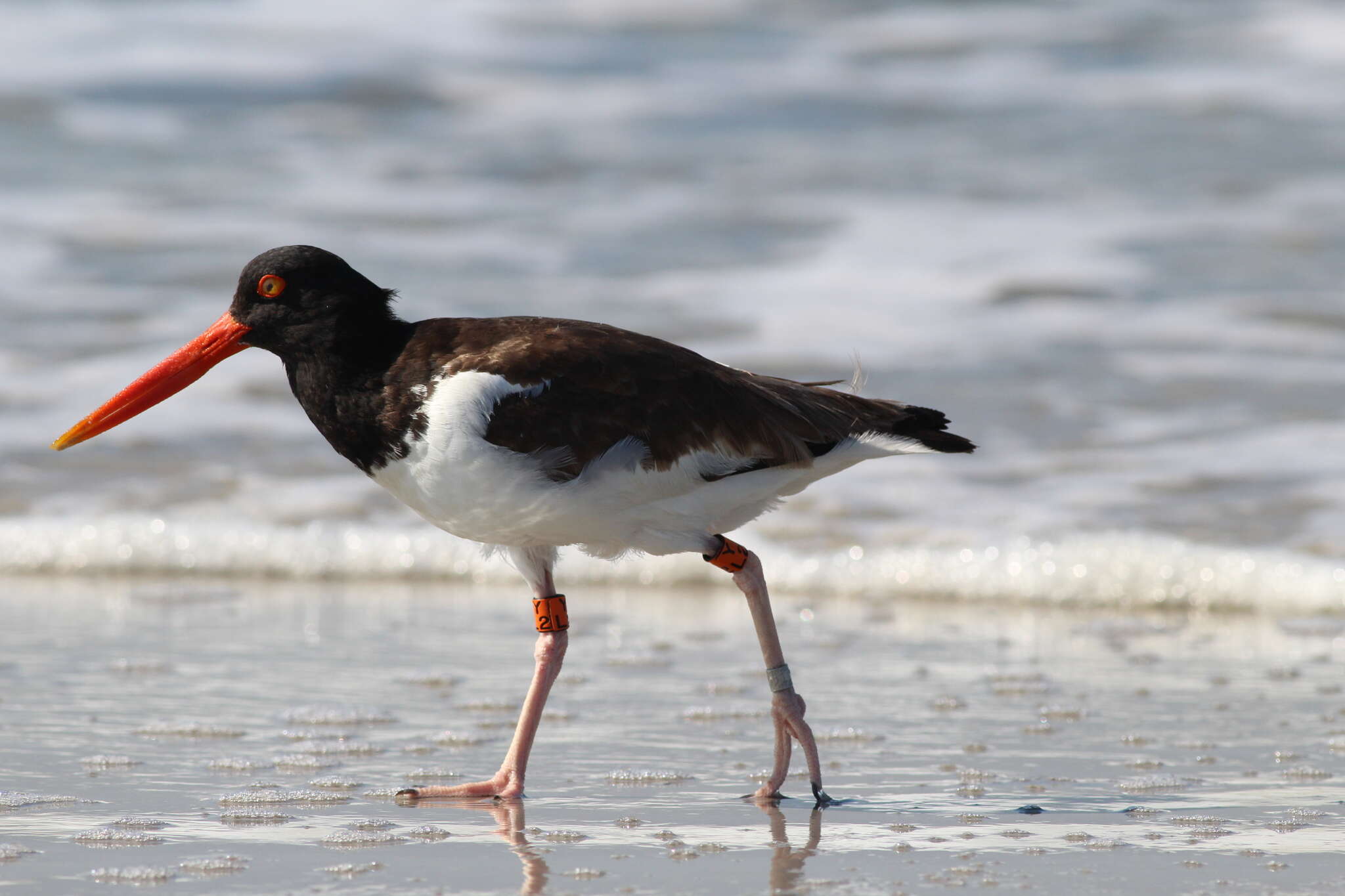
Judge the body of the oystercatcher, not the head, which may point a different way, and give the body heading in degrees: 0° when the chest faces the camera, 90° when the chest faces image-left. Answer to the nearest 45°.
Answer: approximately 90°
